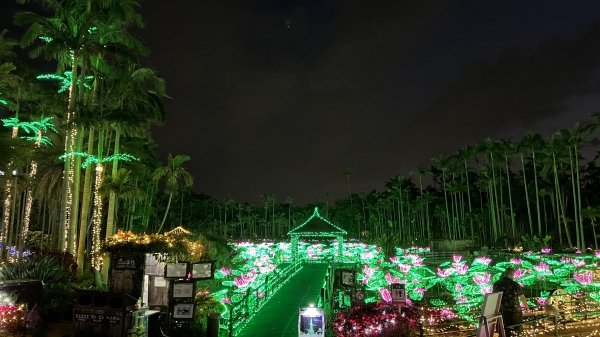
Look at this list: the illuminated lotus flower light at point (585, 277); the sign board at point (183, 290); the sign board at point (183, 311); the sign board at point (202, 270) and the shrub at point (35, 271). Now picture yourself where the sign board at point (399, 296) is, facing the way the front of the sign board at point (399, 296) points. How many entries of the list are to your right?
4

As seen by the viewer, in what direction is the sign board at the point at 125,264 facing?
toward the camera

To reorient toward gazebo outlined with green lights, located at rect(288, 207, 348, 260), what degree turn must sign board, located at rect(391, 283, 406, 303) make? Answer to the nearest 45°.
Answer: approximately 180°

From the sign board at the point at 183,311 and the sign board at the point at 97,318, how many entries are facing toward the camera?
2

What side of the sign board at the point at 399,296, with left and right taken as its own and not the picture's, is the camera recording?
front

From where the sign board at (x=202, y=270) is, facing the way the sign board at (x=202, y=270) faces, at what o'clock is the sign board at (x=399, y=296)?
the sign board at (x=399, y=296) is roughly at 10 o'clock from the sign board at (x=202, y=270).

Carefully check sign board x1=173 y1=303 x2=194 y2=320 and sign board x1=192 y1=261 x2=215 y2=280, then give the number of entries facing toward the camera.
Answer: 2

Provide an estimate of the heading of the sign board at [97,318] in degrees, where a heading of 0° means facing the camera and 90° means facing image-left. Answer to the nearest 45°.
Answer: approximately 0°

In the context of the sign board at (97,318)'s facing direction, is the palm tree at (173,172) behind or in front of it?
behind

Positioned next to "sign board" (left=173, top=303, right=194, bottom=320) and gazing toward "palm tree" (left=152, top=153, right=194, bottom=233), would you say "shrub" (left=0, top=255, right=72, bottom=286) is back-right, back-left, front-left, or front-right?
front-left

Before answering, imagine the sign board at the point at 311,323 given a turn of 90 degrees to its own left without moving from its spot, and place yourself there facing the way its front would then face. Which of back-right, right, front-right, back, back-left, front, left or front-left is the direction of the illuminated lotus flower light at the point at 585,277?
front-left

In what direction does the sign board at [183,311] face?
toward the camera

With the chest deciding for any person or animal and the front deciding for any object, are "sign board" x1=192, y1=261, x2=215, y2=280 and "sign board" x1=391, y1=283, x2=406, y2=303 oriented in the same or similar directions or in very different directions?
same or similar directions

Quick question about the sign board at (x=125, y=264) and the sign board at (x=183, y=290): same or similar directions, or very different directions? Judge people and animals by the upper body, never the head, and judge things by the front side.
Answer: same or similar directions

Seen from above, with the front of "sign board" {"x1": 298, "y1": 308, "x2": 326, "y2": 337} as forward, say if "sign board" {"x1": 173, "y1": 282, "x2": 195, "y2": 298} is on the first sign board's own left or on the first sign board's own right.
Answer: on the first sign board's own right
